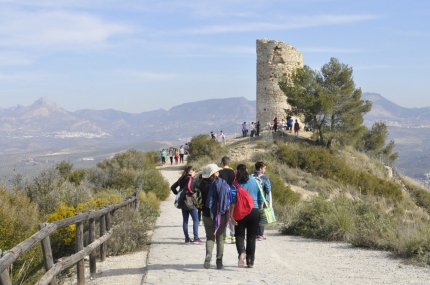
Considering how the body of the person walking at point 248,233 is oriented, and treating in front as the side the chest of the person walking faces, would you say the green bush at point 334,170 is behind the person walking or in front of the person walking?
in front

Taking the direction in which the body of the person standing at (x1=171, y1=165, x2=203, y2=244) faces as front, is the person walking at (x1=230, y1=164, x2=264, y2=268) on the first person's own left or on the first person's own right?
on the first person's own right

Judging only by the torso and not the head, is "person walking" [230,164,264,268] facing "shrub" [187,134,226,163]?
yes

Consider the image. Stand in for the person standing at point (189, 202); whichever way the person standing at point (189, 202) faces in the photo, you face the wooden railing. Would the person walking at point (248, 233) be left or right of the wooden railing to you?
left

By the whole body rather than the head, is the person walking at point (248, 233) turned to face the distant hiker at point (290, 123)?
yes

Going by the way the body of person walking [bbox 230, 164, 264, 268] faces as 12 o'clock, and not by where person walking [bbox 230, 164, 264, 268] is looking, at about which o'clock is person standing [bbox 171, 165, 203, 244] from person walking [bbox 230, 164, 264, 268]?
person standing [bbox 171, 165, 203, 244] is roughly at 11 o'clock from person walking [bbox 230, 164, 264, 268].

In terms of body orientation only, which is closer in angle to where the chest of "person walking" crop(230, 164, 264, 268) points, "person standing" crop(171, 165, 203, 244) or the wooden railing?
the person standing

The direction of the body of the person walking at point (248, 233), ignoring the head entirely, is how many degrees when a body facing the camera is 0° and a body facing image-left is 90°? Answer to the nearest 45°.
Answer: approximately 180°
